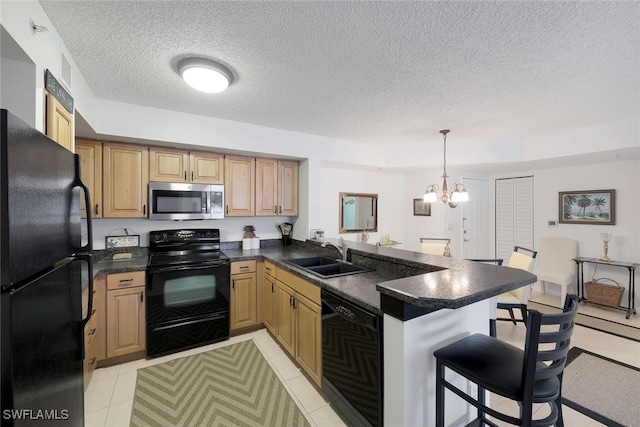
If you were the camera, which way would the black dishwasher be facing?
facing the viewer and to the left of the viewer

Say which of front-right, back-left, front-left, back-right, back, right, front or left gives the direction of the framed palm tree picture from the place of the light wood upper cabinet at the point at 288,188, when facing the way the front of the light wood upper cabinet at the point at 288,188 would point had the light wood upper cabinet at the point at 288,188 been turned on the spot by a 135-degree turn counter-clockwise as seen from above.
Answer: front-right

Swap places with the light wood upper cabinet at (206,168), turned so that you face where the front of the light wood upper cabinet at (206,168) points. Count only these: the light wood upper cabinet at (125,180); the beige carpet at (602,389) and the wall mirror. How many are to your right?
1

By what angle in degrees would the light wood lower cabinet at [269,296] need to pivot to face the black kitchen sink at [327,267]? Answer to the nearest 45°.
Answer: approximately 135° to its left

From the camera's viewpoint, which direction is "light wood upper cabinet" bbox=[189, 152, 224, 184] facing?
toward the camera

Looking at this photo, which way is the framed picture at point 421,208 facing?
toward the camera

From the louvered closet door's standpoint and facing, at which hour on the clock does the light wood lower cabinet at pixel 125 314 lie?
The light wood lower cabinet is roughly at 1 o'clock from the louvered closet door.

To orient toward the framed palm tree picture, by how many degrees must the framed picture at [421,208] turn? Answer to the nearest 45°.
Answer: approximately 90° to its left

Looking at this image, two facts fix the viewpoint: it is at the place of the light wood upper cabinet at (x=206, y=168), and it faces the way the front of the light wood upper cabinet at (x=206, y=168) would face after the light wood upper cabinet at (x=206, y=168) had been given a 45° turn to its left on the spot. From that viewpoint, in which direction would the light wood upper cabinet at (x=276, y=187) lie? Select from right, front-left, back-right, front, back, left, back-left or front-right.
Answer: front-left

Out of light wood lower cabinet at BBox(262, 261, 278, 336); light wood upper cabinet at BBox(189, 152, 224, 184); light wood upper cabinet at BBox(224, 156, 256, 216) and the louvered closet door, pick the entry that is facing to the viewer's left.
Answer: the light wood lower cabinet

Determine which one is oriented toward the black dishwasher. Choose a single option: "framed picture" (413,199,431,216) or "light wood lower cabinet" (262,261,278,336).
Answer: the framed picture

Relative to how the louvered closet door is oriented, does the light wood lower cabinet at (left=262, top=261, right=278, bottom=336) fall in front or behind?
in front

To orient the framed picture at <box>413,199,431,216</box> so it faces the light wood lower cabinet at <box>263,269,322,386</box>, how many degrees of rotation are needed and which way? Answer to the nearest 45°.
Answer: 0° — it already faces it

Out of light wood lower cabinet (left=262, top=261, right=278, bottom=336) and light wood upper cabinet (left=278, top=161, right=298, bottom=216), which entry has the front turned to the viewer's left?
the light wood lower cabinet

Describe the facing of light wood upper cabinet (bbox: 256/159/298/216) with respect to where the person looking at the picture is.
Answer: facing the viewer and to the right of the viewer

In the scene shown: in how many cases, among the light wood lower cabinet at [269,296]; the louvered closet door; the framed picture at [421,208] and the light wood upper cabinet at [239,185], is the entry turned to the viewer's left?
1

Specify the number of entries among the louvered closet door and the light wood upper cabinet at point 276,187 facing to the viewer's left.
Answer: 0
